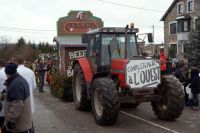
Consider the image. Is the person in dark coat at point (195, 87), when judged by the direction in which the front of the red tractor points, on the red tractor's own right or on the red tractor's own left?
on the red tractor's own left

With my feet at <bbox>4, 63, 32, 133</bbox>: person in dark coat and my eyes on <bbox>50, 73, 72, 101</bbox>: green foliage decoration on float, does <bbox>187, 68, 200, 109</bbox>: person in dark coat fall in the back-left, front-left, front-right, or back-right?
front-right

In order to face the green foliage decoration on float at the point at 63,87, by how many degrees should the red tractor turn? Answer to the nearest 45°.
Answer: approximately 180°

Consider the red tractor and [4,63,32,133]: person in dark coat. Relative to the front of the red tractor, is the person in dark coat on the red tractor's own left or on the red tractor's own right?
on the red tractor's own right
